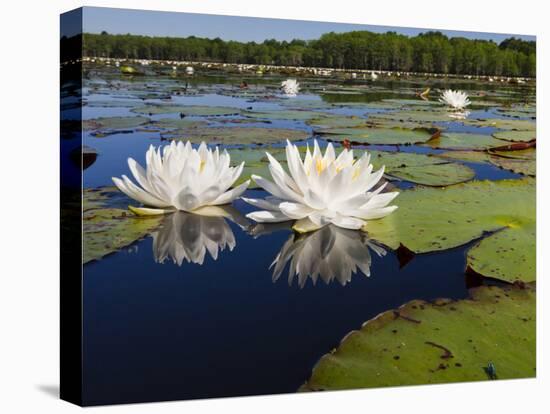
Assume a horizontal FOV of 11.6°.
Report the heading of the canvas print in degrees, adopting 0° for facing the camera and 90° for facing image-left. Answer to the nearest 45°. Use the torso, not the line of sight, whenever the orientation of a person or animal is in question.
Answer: approximately 315°
